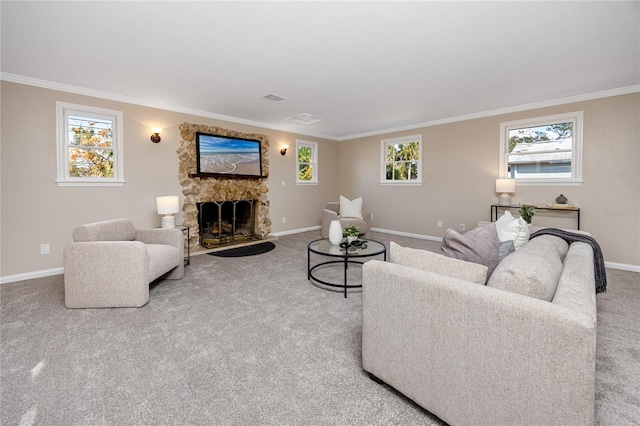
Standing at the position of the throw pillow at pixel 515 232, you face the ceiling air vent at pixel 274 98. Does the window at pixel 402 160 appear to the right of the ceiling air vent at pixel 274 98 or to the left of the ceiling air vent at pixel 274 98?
right

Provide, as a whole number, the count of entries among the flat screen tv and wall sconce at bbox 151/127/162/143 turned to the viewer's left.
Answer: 0

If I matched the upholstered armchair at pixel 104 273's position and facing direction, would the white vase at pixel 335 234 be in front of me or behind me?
in front

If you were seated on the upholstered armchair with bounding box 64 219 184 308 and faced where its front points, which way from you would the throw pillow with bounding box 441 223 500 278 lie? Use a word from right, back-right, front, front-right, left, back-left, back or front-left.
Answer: front

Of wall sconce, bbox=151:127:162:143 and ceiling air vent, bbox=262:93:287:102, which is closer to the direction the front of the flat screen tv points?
the ceiling air vent

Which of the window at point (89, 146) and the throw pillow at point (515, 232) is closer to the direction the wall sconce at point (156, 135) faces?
the throw pillow

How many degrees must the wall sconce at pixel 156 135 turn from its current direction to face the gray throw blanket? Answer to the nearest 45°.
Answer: approximately 45° to its left

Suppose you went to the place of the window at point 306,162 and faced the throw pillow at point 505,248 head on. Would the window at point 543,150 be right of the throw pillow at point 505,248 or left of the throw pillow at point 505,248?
left

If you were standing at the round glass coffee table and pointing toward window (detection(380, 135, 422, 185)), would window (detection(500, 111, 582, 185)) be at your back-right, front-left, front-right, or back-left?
front-right

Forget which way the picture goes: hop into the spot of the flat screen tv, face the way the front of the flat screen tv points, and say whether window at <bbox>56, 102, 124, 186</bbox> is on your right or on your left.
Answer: on your right

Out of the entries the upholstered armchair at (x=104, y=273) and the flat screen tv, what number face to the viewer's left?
0

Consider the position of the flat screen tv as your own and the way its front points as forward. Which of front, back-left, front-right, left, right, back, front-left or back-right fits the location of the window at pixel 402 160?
front-left

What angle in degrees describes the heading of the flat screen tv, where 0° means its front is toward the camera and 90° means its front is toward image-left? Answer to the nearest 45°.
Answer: approximately 315°

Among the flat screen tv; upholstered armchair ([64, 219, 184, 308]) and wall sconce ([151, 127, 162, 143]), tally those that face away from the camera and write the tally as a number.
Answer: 0

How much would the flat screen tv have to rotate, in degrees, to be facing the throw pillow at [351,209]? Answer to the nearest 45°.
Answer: approximately 45° to its left

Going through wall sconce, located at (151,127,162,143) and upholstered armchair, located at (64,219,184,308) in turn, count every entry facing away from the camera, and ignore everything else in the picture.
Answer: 0

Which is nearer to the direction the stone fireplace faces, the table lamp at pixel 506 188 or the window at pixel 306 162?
the table lamp

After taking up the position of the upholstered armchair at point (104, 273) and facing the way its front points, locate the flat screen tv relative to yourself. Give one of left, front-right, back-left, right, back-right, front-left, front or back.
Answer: left

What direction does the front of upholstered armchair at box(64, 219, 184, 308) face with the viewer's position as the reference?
facing the viewer and to the right of the viewer
